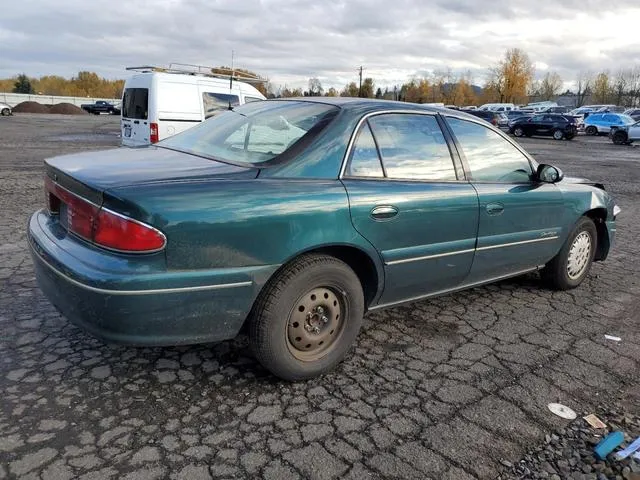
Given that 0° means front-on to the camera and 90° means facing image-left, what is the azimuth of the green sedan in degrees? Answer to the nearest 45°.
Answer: approximately 225°

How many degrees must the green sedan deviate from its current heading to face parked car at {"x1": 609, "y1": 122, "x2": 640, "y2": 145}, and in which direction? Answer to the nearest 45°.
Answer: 0° — it already faces it

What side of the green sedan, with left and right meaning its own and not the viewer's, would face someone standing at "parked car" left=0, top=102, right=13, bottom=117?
left

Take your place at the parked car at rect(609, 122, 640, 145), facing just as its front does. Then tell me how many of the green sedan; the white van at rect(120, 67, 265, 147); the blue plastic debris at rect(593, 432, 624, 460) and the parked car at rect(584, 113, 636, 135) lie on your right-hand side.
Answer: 1

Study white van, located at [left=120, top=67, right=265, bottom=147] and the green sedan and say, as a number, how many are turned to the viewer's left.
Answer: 0

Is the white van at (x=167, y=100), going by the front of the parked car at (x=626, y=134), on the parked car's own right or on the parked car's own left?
on the parked car's own left

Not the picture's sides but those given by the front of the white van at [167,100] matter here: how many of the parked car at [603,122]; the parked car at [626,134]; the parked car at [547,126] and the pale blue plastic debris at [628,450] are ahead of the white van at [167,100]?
3

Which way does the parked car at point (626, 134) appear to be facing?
to the viewer's left

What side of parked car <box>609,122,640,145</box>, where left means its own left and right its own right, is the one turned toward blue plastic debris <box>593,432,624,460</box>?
left

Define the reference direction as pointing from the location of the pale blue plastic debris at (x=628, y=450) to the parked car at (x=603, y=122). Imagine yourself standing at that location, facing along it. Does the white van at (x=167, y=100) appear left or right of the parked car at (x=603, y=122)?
left

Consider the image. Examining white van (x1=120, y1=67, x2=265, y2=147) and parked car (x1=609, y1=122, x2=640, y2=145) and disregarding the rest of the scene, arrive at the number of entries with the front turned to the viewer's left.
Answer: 1

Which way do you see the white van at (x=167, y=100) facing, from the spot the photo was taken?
facing away from the viewer and to the right of the viewer

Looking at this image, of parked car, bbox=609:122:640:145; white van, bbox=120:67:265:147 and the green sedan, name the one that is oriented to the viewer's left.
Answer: the parked car

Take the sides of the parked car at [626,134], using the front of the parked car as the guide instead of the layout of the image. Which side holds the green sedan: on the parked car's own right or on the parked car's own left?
on the parked car's own left

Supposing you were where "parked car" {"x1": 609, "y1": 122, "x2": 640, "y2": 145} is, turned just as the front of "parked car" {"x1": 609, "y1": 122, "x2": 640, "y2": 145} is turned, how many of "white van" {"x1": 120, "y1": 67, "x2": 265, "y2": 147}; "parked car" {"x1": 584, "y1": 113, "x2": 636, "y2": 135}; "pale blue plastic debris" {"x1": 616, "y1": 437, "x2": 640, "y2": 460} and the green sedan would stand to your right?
1

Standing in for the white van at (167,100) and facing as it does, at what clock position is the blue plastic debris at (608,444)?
The blue plastic debris is roughly at 4 o'clock from the white van.
